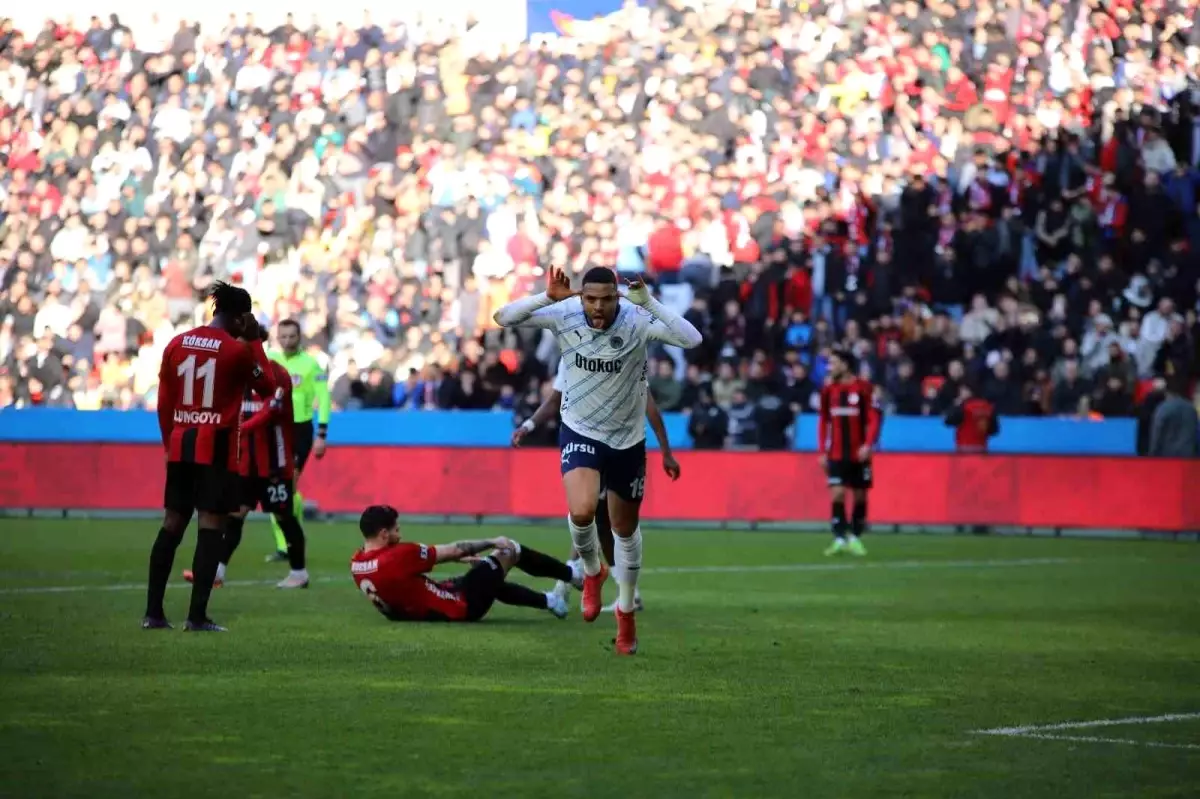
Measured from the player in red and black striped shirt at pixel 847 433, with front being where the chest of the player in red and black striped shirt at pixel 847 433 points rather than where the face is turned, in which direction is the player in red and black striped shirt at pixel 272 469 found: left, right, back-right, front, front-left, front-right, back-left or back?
front-right

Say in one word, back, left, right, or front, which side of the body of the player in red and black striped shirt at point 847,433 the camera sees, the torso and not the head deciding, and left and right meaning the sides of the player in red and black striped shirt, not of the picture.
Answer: front

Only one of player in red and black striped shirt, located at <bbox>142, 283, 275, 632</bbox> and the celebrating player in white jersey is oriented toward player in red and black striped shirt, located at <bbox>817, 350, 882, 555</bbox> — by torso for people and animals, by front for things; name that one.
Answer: player in red and black striped shirt, located at <bbox>142, 283, 275, 632</bbox>

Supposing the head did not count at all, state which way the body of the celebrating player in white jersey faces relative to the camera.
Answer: toward the camera

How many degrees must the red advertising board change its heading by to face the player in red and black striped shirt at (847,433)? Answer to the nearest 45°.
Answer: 0° — it already faces them

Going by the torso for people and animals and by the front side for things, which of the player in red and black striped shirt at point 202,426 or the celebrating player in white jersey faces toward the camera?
the celebrating player in white jersey

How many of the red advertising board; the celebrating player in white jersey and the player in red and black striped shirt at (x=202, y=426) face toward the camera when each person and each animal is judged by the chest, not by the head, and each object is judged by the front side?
2

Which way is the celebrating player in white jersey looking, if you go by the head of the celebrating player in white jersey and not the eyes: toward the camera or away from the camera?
toward the camera

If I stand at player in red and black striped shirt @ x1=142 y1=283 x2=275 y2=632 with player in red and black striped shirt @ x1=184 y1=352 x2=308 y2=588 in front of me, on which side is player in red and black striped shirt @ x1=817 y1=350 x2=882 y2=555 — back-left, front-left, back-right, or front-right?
front-right

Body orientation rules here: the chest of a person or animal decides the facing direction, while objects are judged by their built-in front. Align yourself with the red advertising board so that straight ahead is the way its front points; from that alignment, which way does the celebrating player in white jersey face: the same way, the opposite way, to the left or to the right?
the same way

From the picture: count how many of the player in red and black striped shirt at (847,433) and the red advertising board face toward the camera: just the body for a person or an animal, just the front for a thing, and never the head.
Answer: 2

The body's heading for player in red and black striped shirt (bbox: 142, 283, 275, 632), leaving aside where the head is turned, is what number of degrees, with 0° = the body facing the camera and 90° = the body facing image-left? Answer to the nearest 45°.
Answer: approximately 225°
